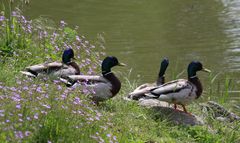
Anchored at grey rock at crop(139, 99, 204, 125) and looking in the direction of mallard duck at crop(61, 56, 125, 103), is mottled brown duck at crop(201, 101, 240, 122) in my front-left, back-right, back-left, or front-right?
back-right

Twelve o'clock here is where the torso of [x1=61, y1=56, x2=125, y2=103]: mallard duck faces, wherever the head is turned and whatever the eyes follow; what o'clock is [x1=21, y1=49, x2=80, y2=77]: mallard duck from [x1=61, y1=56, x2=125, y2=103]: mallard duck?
[x1=21, y1=49, x2=80, y2=77]: mallard duck is roughly at 7 o'clock from [x1=61, y1=56, x2=125, y2=103]: mallard duck.

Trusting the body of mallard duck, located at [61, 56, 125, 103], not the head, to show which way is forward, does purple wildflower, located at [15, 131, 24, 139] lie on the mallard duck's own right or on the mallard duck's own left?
on the mallard duck's own right

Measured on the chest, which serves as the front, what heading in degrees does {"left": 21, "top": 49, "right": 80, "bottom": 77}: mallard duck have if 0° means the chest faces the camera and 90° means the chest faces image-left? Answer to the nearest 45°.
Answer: approximately 270°

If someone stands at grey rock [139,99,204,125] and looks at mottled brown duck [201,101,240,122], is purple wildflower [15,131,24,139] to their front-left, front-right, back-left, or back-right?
back-right

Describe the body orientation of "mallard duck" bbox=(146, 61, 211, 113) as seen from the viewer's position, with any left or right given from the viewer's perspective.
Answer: facing to the right of the viewer

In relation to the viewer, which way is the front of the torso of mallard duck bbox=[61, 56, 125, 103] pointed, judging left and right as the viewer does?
facing to the right of the viewer

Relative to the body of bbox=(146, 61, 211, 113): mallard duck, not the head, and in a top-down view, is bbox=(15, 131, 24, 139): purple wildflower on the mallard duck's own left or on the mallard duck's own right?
on the mallard duck's own right

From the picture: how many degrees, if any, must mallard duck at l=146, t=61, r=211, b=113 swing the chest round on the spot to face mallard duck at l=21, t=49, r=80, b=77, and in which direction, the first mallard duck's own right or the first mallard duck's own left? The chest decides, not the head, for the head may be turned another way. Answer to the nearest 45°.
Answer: approximately 180°
